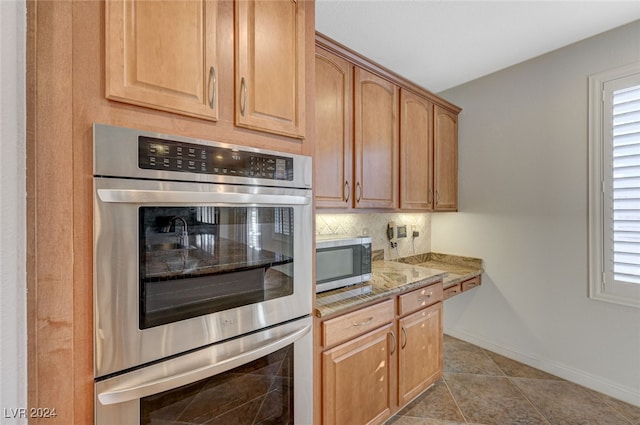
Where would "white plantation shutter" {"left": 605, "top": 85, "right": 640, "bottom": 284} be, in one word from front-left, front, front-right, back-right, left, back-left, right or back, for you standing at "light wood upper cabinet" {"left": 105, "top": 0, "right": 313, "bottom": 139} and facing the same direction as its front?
front-left

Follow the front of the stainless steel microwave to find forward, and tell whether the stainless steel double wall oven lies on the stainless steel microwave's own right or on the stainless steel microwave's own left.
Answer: on the stainless steel microwave's own right

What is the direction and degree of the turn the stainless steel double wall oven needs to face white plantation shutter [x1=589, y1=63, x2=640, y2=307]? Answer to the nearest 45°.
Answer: approximately 45° to its left

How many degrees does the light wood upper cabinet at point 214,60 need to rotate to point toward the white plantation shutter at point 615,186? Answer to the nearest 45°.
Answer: approximately 45° to its left

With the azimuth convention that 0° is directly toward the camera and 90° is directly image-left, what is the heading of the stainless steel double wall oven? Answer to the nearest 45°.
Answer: approximately 315°

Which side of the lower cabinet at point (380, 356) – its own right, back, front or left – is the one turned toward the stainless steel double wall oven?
right

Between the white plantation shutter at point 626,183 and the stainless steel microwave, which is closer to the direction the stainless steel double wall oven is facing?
the white plantation shutter

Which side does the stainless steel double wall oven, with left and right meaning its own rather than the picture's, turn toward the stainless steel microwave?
left

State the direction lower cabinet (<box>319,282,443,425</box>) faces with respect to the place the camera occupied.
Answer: facing the viewer and to the right of the viewer

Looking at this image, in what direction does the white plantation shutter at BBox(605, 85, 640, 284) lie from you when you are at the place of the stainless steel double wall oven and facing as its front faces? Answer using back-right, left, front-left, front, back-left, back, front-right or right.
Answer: front-left

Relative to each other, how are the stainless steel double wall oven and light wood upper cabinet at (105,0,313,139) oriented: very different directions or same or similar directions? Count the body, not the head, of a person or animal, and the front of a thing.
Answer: same or similar directions

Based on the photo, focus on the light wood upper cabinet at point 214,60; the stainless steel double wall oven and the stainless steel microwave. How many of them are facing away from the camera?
0
